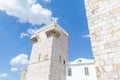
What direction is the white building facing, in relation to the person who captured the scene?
facing the viewer

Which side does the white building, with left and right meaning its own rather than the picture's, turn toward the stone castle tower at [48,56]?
right
